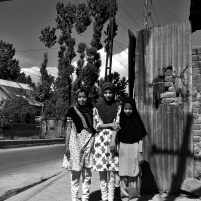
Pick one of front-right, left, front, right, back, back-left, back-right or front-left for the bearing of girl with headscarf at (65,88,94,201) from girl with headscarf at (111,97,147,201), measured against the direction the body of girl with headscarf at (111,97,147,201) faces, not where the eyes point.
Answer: right

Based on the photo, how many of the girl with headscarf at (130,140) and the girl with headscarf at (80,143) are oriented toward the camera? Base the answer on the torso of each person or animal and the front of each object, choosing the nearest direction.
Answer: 2

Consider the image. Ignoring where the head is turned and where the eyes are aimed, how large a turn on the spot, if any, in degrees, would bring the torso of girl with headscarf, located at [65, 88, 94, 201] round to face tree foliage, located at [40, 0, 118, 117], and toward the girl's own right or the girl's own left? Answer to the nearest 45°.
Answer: approximately 180°

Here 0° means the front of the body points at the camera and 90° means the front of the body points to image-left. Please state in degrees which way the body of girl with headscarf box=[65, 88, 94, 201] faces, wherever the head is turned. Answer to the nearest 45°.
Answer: approximately 0°

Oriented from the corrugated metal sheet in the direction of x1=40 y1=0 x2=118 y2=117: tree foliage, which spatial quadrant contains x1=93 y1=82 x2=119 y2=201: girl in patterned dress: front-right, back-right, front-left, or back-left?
back-left

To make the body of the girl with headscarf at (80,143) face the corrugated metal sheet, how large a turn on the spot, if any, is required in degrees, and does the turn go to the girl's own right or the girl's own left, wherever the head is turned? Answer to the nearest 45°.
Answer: approximately 135° to the girl's own left

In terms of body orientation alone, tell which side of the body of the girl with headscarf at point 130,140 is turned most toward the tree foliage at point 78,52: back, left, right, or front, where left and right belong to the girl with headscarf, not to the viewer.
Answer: back

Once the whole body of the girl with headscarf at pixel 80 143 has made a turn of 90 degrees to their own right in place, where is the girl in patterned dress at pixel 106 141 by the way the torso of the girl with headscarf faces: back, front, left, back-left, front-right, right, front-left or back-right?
back
